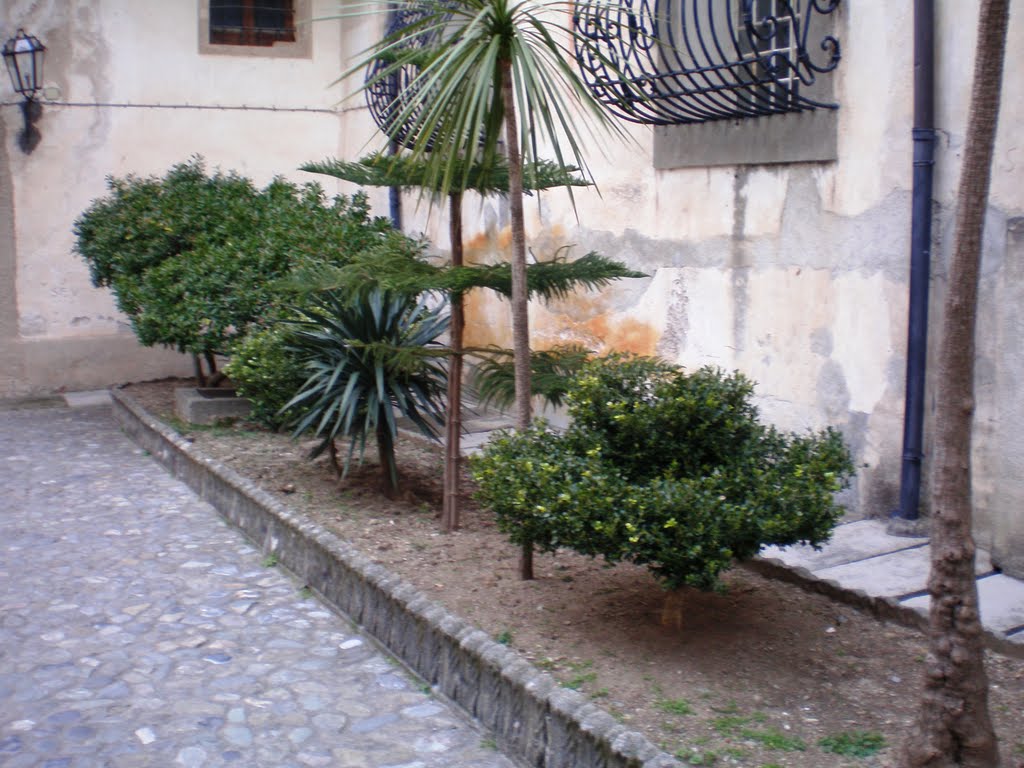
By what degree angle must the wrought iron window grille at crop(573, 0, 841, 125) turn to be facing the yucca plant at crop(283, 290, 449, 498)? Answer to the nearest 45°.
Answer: approximately 45° to its right

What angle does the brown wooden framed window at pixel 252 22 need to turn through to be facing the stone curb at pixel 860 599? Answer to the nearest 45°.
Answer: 0° — it already faces it

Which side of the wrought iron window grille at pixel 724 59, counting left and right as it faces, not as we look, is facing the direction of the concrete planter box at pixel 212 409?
right

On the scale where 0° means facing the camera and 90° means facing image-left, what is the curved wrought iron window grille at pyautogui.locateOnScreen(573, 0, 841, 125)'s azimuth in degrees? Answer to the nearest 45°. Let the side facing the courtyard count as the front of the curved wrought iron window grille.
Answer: approximately 45°

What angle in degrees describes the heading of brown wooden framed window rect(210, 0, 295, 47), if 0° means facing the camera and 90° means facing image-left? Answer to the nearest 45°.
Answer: approximately 0°

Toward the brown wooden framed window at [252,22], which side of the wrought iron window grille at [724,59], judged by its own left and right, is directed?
right

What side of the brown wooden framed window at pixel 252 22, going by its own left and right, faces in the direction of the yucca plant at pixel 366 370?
front

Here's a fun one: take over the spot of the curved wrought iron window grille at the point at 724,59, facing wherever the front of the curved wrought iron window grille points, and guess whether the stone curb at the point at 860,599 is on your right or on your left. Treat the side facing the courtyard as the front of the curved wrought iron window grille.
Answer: on your left

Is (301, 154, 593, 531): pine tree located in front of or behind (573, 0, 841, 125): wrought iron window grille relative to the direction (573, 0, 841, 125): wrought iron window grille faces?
in front

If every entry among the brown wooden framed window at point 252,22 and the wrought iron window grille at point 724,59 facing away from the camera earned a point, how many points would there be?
0
